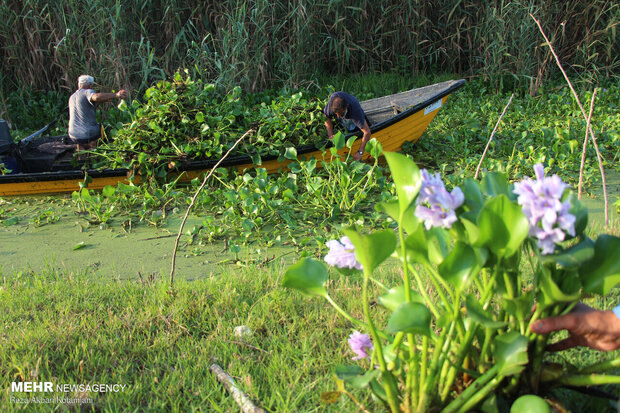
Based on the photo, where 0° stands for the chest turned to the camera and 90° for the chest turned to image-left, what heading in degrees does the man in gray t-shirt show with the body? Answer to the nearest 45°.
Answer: approximately 225°

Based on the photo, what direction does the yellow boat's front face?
to the viewer's right

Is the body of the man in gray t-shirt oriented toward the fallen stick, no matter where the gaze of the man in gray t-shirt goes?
no

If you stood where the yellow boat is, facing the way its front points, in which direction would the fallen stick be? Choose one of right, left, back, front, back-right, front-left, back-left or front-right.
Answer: right

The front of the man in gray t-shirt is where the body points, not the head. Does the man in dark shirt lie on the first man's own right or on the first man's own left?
on the first man's own right

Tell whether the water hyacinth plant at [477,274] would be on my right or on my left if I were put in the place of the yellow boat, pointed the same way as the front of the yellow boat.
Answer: on my right
